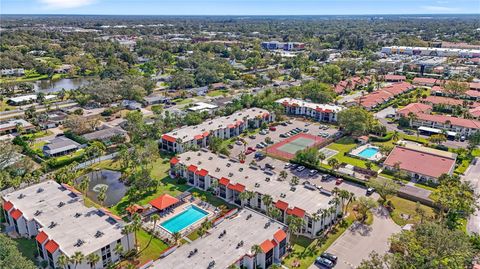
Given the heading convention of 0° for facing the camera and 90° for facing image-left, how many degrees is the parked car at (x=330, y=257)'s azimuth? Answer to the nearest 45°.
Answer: approximately 135°

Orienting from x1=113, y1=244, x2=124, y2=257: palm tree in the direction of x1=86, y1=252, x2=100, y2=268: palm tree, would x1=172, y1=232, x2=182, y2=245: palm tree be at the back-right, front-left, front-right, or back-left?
back-left

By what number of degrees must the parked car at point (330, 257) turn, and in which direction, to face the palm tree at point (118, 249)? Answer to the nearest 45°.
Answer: approximately 45° to its left

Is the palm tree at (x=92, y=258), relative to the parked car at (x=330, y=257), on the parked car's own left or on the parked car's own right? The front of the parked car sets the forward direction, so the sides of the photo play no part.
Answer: on the parked car's own left

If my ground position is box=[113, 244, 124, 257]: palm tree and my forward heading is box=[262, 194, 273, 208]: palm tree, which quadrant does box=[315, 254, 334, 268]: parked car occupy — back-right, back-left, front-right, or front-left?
front-right

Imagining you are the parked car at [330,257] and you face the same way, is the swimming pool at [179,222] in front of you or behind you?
in front

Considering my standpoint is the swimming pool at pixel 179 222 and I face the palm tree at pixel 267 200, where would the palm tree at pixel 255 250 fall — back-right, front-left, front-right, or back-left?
front-right

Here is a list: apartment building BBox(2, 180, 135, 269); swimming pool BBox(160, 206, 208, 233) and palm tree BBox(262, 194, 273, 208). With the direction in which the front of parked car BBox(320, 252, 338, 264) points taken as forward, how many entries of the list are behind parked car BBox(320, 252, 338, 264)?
0

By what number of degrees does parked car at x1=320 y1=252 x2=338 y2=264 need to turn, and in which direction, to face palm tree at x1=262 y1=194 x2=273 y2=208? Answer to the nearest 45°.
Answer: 0° — it already faces it
